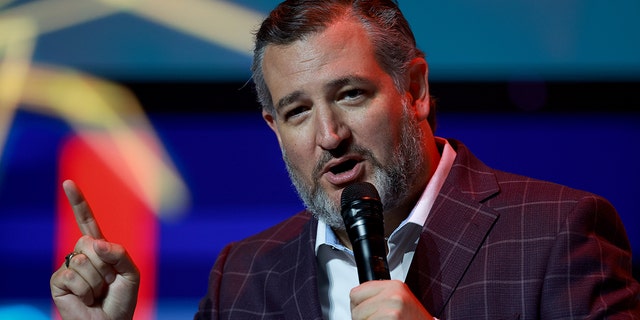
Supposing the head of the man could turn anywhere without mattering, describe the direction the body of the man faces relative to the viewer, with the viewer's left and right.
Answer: facing the viewer and to the left of the viewer

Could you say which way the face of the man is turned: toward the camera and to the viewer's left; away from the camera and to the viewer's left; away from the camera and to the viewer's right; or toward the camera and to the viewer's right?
toward the camera and to the viewer's left
